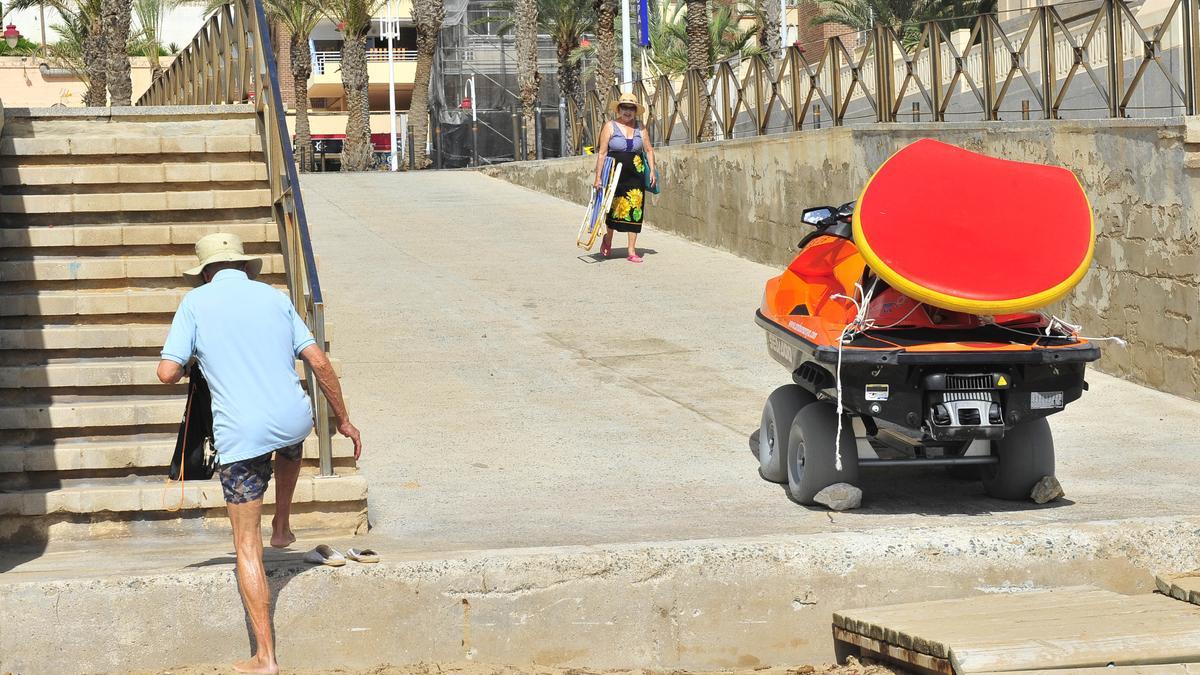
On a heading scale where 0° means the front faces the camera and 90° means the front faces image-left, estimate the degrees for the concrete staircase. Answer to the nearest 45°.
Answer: approximately 0°

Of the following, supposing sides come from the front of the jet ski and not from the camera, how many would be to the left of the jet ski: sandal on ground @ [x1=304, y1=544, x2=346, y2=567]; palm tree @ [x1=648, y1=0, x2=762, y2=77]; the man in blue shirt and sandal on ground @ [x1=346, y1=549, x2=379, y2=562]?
3

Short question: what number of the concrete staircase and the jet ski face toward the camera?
1

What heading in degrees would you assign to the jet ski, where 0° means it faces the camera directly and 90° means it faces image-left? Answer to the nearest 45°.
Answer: approximately 135°

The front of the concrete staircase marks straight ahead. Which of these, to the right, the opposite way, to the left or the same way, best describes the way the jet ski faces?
the opposite way

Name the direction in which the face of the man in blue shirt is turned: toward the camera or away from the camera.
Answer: away from the camera

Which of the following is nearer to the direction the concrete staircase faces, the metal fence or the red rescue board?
the red rescue board

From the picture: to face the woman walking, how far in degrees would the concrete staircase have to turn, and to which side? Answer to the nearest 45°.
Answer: approximately 135° to its left

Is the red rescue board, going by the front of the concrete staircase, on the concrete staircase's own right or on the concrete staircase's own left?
on the concrete staircase's own left

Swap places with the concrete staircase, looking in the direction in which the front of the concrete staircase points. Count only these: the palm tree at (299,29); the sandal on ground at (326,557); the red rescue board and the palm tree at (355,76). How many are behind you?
2

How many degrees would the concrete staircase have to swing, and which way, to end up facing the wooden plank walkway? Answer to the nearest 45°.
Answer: approximately 45° to its left

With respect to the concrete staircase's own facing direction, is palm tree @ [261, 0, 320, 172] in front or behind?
behind

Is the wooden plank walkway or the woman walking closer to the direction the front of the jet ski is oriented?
the woman walking

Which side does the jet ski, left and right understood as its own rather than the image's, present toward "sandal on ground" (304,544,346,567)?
left

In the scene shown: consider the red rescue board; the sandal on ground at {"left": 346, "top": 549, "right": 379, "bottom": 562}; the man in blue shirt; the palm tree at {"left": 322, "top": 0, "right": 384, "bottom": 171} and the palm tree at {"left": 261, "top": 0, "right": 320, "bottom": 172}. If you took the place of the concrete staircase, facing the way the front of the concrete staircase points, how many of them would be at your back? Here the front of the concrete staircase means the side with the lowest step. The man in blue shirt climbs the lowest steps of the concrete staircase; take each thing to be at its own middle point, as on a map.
2

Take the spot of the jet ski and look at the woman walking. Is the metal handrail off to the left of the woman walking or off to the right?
left
